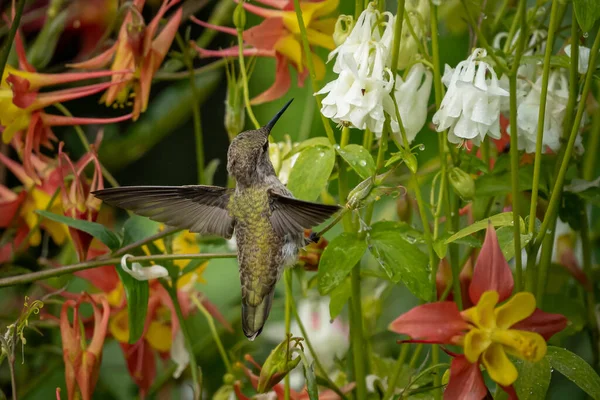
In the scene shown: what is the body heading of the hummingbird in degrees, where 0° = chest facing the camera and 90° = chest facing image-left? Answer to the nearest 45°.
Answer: approximately 225°

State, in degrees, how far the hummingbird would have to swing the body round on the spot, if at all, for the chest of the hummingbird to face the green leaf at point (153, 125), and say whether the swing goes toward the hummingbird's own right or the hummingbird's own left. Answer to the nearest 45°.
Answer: approximately 45° to the hummingbird's own left
